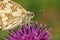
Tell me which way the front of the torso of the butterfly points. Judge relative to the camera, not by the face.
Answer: to the viewer's right
